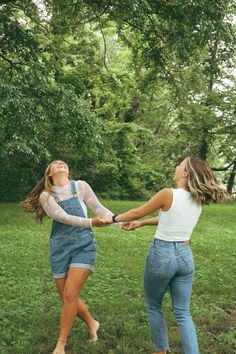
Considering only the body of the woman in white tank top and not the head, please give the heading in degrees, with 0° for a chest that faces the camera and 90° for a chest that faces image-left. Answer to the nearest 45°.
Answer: approximately 135°

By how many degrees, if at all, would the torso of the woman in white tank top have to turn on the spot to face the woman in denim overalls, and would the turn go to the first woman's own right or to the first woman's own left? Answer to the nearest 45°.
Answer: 0° — they already face them

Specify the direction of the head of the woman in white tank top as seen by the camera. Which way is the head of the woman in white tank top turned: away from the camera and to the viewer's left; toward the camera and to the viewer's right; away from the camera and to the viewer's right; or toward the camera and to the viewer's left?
away from the camera and to the viewer's left

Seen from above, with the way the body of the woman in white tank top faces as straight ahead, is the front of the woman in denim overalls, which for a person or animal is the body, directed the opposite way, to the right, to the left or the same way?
the opposite way

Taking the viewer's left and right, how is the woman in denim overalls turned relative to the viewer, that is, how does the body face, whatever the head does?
facing the viewer and to the right of the viewer
